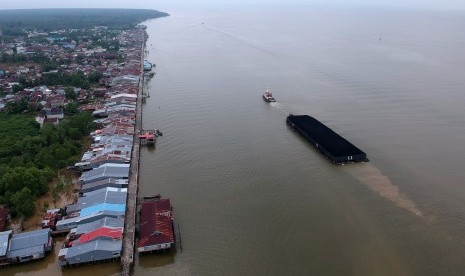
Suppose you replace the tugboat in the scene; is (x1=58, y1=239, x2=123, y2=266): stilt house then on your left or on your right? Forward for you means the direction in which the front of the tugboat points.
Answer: on your left

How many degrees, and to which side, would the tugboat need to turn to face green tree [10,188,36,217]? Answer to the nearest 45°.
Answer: approximately 90° to its left

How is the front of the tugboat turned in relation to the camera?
facing away from the viewer and to the left of the viewer

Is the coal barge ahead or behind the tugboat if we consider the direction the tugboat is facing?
behind

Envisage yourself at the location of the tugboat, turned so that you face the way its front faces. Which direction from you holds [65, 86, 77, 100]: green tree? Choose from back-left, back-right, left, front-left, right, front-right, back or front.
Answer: front-left

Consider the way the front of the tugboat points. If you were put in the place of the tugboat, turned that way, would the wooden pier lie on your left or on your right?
on your left

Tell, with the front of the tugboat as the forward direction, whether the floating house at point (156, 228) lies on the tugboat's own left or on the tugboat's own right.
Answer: on the tugboat's own left

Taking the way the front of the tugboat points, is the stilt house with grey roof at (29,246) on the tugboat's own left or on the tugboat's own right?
on the tugboat's own left
